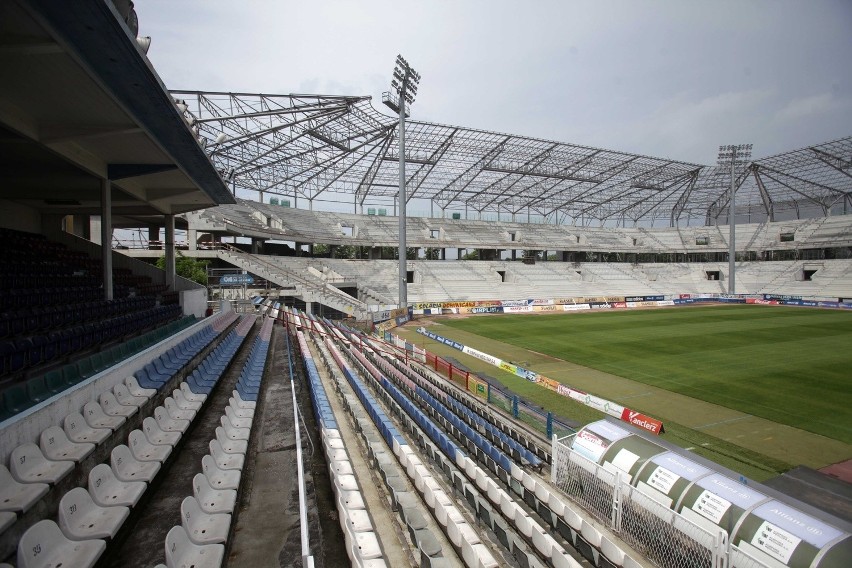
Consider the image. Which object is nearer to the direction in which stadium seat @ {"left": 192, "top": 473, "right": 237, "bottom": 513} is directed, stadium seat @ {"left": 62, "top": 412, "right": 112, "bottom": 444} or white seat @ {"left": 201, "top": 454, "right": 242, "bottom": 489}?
the white seat

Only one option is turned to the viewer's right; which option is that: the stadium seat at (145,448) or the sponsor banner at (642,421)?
the stadium seat

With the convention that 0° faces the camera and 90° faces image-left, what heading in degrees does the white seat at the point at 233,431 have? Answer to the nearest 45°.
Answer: approximately 270°

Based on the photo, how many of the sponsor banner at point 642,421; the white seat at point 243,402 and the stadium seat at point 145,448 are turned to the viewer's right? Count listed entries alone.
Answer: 2

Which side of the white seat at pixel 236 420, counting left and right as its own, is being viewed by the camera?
right

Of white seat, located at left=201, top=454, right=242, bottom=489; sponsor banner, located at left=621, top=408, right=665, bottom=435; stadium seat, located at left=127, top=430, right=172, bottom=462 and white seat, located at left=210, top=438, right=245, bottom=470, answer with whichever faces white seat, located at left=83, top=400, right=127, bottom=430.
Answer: the sponsor banner

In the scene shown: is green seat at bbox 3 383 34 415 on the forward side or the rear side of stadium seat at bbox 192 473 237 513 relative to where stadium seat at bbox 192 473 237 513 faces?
on the rear side
